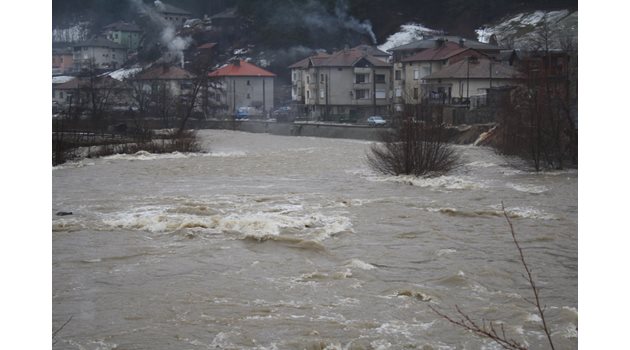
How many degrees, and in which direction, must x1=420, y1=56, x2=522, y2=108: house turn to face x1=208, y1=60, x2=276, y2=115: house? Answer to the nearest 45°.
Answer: approximately 135° to its right

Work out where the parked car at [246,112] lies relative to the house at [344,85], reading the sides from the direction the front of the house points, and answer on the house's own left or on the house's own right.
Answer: on the house's own right

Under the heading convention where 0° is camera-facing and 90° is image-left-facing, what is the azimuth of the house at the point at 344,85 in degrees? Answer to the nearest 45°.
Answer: approximately 0°

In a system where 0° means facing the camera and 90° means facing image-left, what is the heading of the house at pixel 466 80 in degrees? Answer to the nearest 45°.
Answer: approximately 0°

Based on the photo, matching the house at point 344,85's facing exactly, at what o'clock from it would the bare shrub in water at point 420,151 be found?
The bare shrub in water is roughly at 12 o'clock from the house.

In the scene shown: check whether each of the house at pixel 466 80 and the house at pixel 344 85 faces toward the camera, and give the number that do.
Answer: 2
